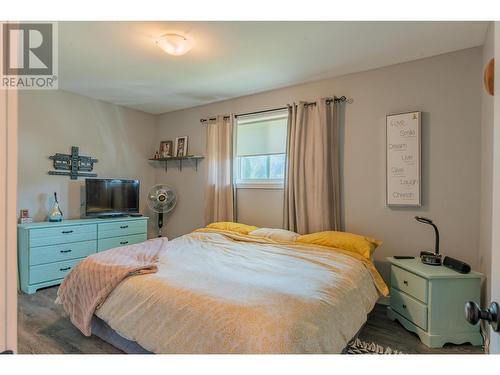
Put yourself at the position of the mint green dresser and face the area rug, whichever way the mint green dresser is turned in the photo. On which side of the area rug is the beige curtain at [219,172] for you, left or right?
left

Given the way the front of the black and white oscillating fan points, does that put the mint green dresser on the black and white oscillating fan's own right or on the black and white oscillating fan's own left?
on the black and white oscillating fan's own right

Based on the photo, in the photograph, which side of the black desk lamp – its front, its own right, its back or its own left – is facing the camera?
left

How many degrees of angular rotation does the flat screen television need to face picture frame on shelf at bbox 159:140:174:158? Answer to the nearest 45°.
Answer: approximately 90° to its left

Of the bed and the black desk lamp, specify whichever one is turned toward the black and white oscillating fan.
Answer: the black desk lamp

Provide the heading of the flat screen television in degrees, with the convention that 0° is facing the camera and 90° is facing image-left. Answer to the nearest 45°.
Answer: approximately 315°

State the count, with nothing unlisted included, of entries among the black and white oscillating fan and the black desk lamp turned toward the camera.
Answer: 1

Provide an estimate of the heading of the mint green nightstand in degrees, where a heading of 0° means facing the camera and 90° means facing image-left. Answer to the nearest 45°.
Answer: approximately 45°

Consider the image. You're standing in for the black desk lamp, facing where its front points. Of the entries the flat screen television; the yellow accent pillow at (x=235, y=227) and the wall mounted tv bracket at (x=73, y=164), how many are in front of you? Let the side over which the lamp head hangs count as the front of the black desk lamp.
3
